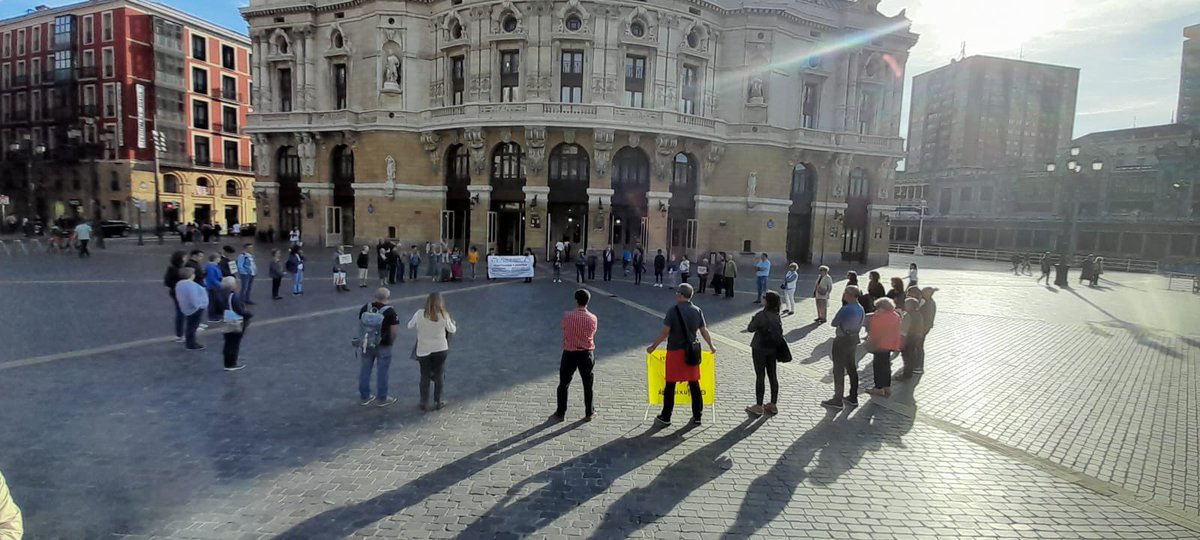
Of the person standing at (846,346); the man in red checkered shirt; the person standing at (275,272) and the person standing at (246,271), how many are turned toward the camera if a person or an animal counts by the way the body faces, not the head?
0

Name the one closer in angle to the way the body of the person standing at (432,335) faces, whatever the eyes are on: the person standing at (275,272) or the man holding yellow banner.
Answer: the person standing

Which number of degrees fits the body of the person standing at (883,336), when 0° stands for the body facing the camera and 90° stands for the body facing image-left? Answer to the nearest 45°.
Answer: approximately 135°

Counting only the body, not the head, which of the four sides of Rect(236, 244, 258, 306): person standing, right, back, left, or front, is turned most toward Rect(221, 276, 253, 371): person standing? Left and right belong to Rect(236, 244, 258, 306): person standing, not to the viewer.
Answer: right

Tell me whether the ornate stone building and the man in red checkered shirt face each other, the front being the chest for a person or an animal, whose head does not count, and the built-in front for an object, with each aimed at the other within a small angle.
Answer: yes

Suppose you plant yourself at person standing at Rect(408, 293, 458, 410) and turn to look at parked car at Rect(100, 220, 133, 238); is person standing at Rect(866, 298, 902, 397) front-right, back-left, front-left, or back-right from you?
back-right

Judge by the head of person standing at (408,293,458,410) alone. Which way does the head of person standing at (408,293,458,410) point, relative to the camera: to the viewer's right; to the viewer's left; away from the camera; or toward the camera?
away from the camera

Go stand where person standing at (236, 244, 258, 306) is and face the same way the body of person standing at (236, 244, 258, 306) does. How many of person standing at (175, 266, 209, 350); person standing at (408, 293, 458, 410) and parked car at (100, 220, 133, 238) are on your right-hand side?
2

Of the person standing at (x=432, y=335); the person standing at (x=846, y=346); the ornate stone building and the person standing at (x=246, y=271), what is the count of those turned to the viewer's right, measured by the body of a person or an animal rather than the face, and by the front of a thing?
1

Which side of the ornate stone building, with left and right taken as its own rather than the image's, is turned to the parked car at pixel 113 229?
right

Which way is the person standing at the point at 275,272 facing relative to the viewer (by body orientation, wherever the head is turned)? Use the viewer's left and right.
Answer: facing to the right of the viewer

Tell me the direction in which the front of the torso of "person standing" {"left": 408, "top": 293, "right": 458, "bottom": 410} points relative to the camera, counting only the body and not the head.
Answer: away from the camera

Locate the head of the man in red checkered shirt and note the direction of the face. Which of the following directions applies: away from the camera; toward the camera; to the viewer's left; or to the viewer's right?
away from the camera

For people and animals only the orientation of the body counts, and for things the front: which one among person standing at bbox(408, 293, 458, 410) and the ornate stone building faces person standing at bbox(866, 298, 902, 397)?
the ornate stone building

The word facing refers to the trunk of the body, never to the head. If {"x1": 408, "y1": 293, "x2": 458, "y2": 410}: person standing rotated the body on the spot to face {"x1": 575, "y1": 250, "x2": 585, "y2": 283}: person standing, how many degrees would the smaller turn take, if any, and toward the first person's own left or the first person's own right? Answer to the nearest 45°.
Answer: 0° — they already face them

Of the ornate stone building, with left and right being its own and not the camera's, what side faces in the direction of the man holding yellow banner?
front

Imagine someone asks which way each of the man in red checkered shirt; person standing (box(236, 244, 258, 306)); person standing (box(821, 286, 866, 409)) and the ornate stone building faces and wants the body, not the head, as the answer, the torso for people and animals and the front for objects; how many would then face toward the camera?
1

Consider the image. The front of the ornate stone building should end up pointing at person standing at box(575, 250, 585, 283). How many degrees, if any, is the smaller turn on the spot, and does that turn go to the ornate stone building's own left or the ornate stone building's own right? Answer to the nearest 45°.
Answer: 0° — it already faces them

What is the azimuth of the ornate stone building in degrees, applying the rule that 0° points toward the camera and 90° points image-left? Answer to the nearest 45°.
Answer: approximately 0°
